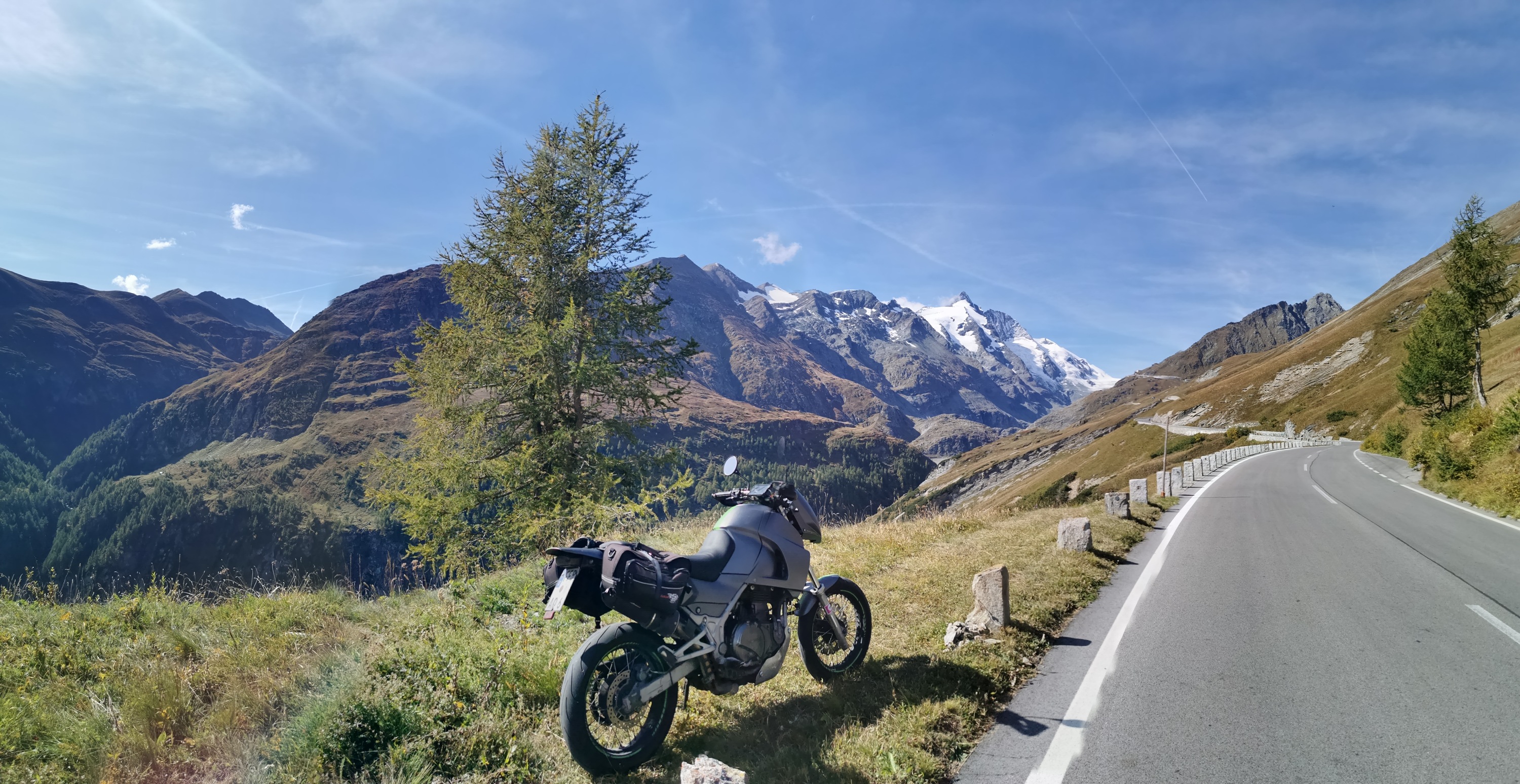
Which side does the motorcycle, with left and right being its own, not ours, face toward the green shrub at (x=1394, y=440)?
front

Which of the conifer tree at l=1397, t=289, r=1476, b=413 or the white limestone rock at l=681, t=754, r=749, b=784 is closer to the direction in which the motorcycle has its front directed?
the conifer tree

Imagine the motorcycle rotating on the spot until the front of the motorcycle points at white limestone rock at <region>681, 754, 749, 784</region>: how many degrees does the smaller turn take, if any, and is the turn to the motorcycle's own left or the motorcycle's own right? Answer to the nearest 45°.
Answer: approximately 135° to the motorcycle's own right

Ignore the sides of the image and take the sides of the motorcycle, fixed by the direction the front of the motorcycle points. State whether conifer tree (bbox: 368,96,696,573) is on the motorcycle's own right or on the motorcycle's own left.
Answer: on the motorcycle's own left

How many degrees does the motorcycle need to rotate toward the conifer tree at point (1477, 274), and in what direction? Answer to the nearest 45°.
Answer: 0° — it already faces it

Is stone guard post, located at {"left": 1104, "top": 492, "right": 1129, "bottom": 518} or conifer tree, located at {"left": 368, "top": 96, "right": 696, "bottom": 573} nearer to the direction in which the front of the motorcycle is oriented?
the stone guard post

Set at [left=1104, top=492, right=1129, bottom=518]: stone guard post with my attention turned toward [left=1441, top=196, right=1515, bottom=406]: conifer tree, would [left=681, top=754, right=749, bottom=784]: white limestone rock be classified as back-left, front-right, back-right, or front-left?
back-right

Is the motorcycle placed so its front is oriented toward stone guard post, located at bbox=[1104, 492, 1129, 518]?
yes

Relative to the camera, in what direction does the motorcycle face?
facing away from the viewer and to the right of the viewer

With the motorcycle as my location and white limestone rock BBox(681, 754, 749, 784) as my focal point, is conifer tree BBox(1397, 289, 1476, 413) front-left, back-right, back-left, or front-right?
back-left

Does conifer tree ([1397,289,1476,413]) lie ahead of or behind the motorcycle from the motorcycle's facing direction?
ahead
